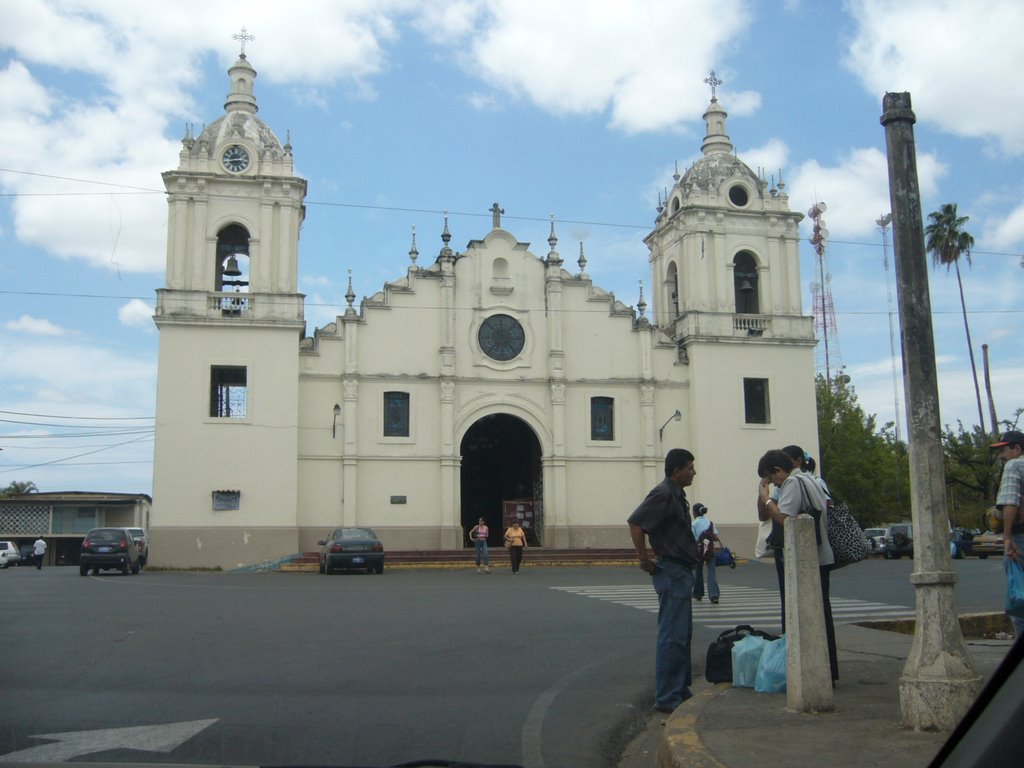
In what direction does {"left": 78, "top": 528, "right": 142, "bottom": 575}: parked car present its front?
away from the camera

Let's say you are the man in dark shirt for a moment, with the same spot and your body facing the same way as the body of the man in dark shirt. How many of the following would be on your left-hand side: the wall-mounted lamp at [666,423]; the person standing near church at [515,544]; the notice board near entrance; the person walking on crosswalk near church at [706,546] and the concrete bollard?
4

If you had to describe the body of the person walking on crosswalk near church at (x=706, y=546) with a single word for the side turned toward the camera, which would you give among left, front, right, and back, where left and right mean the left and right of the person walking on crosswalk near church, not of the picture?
back

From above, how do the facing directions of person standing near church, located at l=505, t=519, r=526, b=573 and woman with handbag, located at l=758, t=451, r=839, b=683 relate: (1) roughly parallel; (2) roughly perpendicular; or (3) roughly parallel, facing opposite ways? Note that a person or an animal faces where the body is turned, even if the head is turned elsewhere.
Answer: roughly perpendicular

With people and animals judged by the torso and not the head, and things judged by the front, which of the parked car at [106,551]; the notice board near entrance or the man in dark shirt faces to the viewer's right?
the man in dark shirt

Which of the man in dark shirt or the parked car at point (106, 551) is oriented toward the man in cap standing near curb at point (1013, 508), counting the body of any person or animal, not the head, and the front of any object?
the man in dark shirt

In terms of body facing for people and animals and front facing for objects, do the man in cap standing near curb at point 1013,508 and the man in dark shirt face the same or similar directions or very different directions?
very different directions

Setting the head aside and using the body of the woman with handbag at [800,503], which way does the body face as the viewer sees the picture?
to the viewer's left

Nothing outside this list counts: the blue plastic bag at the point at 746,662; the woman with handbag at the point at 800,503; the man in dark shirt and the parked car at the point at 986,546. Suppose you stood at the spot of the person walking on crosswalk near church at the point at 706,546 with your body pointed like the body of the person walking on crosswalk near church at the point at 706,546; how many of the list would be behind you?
3

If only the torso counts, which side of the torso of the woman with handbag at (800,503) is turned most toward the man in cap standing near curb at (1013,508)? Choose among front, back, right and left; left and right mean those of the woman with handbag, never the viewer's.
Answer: back

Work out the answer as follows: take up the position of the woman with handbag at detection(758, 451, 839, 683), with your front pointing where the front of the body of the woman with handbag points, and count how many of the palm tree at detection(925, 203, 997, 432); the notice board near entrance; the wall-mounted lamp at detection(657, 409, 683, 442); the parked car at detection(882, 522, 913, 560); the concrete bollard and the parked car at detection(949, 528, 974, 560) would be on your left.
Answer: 1

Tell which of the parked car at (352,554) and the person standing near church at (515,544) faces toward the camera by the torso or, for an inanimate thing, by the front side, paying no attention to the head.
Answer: the person standing near church

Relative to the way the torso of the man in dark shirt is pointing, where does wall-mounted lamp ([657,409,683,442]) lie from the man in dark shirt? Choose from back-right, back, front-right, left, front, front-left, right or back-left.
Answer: left

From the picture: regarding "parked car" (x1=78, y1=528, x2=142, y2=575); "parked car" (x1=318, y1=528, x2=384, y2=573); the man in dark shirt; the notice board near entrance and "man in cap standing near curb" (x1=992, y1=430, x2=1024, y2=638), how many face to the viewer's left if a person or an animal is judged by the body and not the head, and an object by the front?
1

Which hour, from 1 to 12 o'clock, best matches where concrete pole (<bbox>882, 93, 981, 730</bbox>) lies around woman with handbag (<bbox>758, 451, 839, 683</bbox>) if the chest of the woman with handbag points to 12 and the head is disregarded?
The concrete pole is roughly at 8 o'clock from the woman with handbag.

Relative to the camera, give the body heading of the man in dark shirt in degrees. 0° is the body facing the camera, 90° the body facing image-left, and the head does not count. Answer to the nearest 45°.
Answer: approximately 270°

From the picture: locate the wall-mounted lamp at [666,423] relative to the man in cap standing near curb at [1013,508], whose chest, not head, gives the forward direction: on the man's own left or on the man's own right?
on the man's own right

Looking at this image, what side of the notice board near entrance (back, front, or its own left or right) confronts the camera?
front

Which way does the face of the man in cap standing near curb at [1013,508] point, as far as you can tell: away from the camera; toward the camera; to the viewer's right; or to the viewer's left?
to the viewer's left
